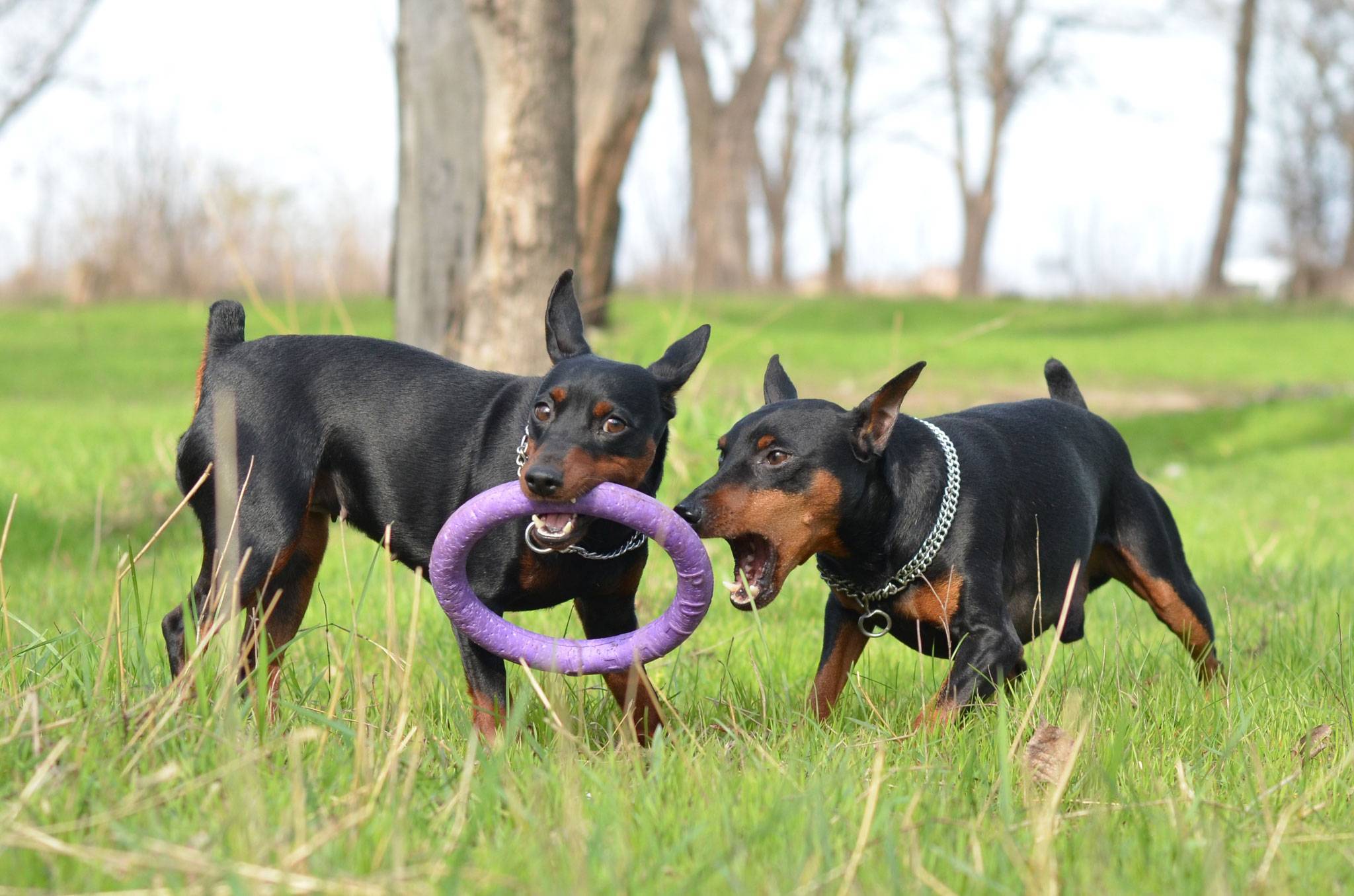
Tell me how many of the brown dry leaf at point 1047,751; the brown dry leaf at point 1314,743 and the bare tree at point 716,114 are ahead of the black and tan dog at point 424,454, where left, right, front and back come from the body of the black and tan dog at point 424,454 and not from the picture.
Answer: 2

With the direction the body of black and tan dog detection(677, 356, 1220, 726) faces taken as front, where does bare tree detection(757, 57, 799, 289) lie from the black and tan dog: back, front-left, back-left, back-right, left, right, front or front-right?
back-right

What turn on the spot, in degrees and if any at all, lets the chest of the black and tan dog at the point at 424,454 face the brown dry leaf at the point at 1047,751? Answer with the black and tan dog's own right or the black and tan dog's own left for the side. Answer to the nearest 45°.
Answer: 0° — it already faces it

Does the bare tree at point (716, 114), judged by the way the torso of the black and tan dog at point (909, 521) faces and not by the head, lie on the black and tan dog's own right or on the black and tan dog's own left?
on the black and tan dog's own right

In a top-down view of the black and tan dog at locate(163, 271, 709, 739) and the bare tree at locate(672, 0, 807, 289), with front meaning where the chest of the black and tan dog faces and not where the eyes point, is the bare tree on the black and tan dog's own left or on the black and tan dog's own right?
on the black and tan dog's own left

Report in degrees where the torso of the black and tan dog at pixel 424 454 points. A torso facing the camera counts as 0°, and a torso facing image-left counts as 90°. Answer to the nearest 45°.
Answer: approximately 315°

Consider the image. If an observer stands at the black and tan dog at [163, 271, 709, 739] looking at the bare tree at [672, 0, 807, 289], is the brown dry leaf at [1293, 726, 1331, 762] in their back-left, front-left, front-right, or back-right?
back-right

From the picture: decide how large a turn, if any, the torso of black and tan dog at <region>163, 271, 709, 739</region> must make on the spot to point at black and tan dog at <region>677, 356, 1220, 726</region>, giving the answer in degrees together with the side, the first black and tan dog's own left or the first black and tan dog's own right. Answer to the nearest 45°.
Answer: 0° — it already faces it

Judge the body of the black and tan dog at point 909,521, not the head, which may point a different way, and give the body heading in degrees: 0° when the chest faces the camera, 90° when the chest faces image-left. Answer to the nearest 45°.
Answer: approximately 45°
